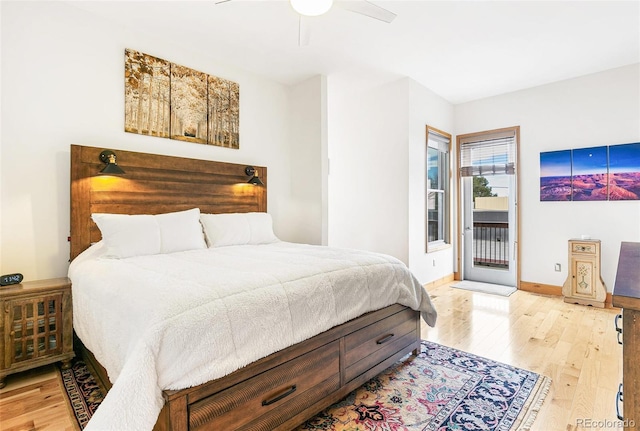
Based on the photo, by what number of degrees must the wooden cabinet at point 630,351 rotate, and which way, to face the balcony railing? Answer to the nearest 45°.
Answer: approximately 90° to its right

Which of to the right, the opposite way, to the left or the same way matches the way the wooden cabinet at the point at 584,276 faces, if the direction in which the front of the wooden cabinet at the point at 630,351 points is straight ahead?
to the left

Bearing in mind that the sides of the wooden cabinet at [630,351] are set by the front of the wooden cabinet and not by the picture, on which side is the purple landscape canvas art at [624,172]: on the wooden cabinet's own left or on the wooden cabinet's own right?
on the wooden cabinet's own right

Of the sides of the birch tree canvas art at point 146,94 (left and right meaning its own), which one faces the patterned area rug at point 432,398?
front

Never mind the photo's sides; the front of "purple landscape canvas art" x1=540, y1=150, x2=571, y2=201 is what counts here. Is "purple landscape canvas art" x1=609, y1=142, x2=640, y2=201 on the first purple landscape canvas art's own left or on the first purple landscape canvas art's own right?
on the first purple landscape canvas art's own left

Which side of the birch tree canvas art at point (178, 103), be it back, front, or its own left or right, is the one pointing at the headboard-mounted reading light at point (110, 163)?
right

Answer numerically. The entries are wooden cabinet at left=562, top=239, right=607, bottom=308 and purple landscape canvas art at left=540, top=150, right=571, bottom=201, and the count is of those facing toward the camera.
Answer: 2

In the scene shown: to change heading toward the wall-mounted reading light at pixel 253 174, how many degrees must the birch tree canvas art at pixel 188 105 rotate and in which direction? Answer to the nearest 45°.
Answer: approximately 45° to its left

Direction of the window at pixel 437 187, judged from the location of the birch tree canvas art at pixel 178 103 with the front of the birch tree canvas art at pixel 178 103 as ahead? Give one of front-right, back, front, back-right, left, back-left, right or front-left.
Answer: front-left

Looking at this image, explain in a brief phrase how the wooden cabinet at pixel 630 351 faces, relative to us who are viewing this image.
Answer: facing to the left of the viewer

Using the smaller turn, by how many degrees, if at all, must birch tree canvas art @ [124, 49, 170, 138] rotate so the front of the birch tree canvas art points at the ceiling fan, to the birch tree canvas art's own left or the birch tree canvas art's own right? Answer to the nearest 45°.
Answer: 0° — it already faces it

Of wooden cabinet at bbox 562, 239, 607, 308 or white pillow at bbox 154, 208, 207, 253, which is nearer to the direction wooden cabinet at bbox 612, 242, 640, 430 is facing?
the white pillow
